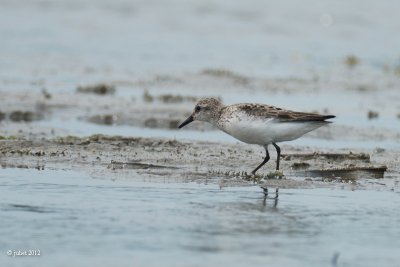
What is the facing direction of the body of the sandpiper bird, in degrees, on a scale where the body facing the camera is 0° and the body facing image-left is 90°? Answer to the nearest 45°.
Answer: approximately 90°
